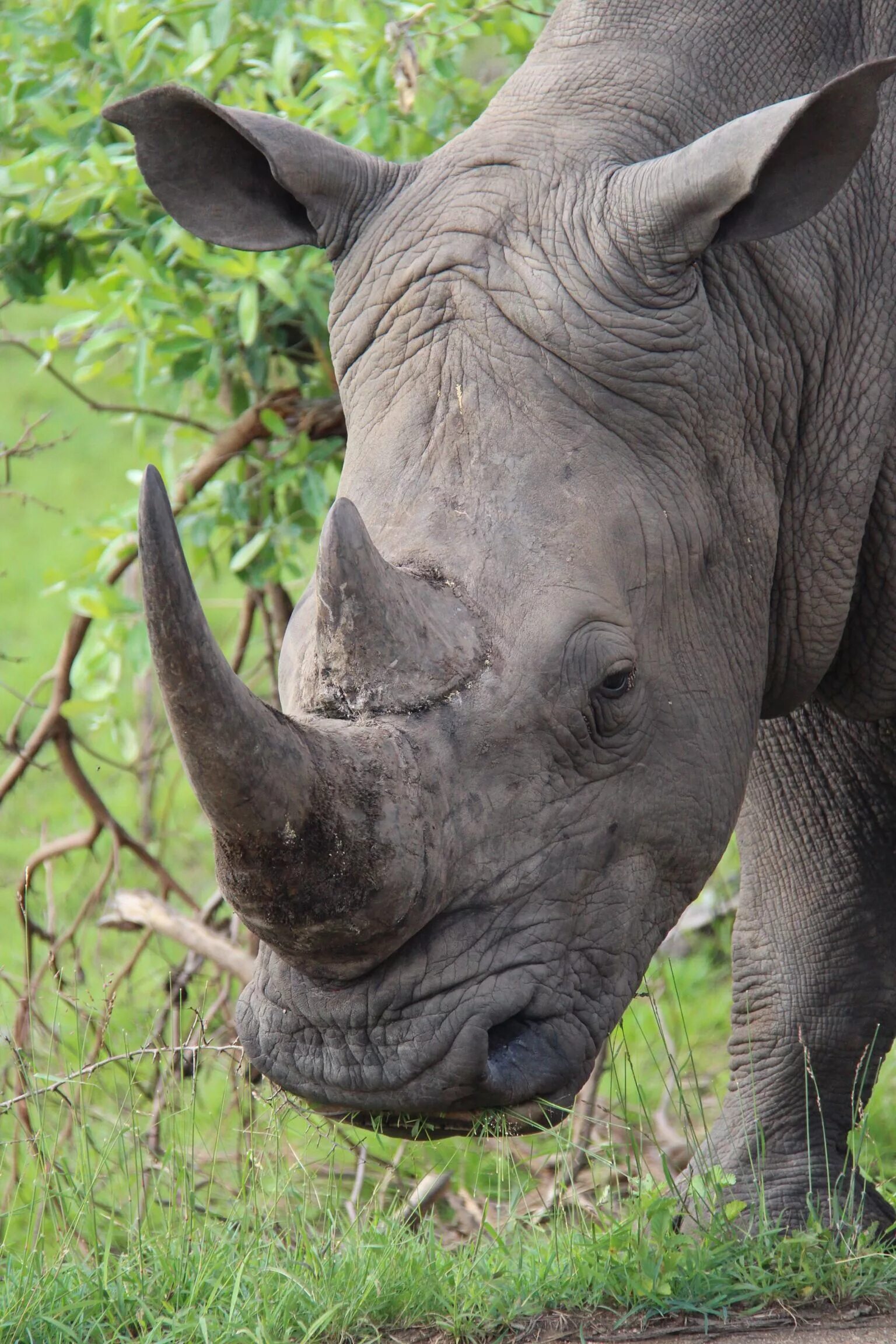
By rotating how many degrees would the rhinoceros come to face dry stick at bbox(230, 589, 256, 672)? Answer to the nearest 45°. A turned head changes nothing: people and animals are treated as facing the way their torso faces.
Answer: approximately 135° to its right

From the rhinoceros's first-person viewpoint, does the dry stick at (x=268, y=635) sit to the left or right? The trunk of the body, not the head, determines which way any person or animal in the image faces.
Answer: on its right

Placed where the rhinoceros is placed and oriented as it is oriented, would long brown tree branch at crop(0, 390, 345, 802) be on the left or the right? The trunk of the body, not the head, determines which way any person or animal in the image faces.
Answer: on its right

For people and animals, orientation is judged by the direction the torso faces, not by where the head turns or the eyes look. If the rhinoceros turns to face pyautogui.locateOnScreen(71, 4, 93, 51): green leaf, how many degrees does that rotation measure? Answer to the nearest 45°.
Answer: approximately 90° to its right

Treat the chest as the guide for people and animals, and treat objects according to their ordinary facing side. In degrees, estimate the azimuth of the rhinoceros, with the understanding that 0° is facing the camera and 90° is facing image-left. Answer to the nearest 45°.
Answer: approximately 45°

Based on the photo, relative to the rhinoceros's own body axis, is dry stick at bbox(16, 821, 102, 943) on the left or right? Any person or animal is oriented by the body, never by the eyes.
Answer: on its right

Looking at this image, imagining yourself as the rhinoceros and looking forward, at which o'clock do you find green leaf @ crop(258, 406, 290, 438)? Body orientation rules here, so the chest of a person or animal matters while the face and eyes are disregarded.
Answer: The green leaf is roughly at 4 o'clock from the rhinoceros.
